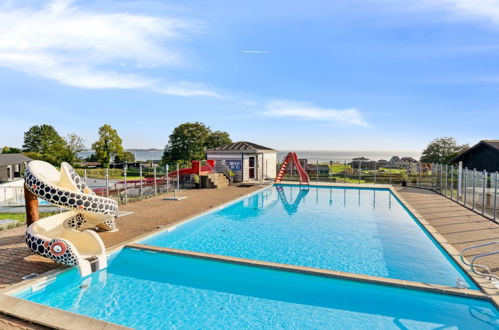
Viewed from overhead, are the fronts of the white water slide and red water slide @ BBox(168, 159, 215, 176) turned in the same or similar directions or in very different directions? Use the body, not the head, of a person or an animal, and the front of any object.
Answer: very different directions

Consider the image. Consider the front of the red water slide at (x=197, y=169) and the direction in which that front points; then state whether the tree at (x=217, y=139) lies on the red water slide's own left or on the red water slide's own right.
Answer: on the red water slide's own right

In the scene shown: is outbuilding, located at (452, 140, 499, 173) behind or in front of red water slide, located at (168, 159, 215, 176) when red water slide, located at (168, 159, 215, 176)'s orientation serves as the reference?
behind

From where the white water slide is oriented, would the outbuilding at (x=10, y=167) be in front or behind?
behind

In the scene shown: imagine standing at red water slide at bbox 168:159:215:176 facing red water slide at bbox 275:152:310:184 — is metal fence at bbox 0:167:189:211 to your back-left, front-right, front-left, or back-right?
back-right

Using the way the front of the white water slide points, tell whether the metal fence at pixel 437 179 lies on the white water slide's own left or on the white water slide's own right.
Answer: on the white water slide's own left

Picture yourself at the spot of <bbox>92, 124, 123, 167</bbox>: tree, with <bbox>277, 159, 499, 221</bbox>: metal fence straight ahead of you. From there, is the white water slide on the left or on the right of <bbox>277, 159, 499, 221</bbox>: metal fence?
right

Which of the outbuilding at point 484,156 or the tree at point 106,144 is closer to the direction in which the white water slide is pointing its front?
the outbuilding

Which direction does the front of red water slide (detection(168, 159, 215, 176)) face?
to the viewer's left

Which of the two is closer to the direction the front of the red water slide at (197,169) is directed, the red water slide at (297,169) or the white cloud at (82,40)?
the white cloud

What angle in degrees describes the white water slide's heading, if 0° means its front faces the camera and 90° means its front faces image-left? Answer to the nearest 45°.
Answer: approximately 315°

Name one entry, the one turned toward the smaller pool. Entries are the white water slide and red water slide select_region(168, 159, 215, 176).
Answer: the white water slide

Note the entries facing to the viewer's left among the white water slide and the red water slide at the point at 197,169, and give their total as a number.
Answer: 1

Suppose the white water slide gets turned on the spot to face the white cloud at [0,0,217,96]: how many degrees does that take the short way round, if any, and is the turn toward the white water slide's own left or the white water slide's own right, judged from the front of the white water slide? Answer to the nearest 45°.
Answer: approximately 135° to the white water slide's own left

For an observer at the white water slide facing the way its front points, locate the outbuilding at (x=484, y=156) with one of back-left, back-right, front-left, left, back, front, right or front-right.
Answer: front-left

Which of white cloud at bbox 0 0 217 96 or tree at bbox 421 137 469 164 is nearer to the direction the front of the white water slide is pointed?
the tree

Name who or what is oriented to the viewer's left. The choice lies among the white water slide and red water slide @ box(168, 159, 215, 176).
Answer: the red water slide

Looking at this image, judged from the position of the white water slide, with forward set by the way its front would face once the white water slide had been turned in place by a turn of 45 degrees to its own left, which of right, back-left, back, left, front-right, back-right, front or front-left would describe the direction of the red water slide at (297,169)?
front-left
